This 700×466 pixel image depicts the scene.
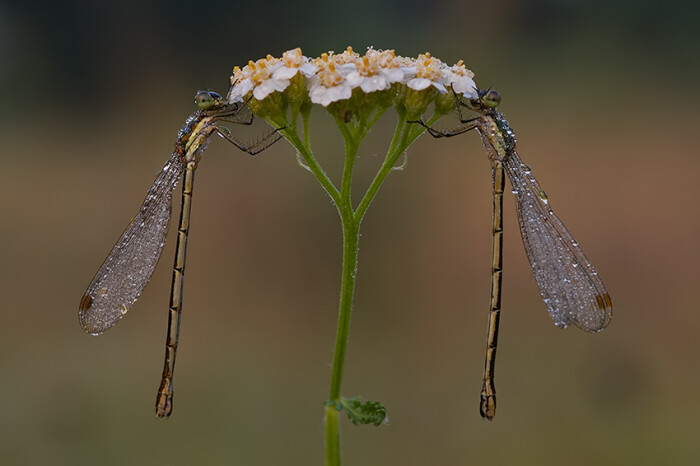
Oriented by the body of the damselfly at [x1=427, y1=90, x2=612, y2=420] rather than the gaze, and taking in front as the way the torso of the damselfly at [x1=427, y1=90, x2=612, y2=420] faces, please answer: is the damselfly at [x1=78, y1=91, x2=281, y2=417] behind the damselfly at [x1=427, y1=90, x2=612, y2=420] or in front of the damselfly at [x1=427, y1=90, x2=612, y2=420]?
in front

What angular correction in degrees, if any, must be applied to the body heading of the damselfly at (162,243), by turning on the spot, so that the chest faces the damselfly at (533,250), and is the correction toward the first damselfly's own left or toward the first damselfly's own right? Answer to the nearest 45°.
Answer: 0° — it already faces it

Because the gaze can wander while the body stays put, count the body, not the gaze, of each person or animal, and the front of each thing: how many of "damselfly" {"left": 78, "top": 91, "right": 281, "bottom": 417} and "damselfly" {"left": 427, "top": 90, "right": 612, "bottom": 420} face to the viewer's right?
1

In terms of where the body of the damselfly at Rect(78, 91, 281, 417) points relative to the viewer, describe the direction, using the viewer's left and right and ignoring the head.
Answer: facing to the right of the viewer

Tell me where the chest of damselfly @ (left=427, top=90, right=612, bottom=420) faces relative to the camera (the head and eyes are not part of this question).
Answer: to the viewer's left
